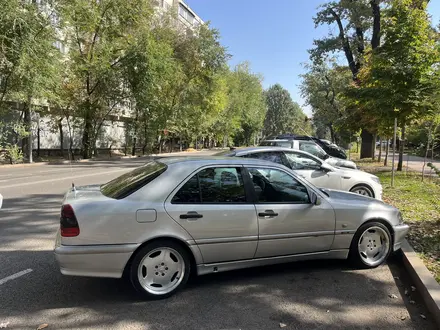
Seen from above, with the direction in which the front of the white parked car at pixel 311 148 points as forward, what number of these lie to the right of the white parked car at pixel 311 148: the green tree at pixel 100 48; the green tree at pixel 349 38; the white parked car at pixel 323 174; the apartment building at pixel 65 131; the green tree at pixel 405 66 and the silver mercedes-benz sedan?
2

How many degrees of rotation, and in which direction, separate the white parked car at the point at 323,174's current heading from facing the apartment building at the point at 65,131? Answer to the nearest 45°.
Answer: approximately 135° to its left

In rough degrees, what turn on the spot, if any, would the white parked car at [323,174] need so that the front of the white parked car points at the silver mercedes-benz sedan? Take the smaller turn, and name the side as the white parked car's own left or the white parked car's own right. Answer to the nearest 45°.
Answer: approximately 90° to the white parked car's own right

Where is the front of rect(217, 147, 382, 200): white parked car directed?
to the viewer's right

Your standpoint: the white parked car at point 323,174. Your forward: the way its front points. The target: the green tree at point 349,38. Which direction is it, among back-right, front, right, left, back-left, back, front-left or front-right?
left

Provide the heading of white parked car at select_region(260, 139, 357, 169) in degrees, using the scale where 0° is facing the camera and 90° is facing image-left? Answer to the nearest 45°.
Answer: approximately 270°

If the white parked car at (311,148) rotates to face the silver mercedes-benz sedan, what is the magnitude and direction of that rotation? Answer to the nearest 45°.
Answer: approximately 90° to its right

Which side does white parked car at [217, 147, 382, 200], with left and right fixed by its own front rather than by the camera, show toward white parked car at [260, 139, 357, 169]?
left

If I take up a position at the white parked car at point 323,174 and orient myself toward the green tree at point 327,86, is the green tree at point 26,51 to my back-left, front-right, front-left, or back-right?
front-left

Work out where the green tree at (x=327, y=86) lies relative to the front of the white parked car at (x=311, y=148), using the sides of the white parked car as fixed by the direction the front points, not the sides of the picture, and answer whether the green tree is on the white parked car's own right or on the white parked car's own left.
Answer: on the white parked car's own left

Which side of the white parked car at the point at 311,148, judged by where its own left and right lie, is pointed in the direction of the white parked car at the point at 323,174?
right

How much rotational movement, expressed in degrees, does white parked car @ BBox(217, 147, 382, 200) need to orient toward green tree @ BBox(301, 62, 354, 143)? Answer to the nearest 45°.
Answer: approximately 90° to its left

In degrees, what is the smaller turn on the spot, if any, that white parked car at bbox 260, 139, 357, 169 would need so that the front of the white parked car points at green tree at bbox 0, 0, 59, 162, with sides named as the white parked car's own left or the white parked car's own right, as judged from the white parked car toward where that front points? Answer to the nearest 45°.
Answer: approximately 180°

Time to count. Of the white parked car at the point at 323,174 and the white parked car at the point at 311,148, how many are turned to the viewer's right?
2

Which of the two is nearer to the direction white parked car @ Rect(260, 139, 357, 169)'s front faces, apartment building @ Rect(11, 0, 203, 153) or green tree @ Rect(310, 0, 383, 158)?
the green tree
